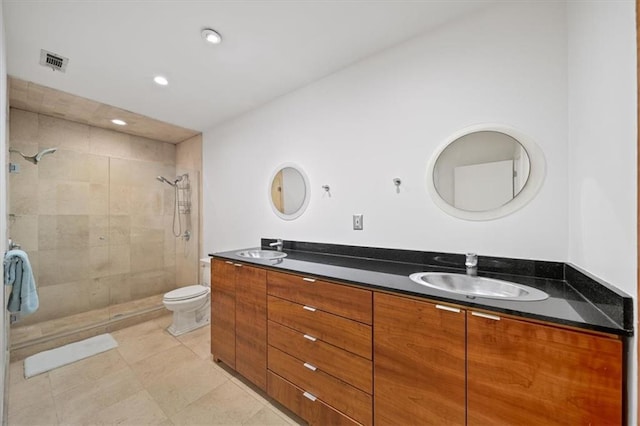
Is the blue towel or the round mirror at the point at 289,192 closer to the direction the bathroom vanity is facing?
the blue towel

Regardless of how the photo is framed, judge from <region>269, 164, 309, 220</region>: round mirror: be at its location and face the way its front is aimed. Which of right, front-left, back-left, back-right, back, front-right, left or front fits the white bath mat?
front-right

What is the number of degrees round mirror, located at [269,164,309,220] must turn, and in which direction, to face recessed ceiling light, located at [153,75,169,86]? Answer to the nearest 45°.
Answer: approximately 45° to its right

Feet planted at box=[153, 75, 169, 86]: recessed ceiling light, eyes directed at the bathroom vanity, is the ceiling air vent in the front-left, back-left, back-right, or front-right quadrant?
back-right

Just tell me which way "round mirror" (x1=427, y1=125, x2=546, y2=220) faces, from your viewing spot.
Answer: facing the viewer and to the left of the viewer

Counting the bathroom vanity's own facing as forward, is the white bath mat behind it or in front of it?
in front

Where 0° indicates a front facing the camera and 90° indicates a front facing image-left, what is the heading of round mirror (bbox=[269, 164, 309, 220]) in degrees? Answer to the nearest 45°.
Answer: approximately 45°

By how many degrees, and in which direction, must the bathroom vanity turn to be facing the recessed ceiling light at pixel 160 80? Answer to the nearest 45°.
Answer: approximately 45° to its right

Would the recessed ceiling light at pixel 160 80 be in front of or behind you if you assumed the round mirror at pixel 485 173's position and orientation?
in front

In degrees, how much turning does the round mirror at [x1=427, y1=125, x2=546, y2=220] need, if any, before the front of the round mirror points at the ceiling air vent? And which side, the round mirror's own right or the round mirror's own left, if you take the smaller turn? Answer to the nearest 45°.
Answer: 0° — it already faces it
